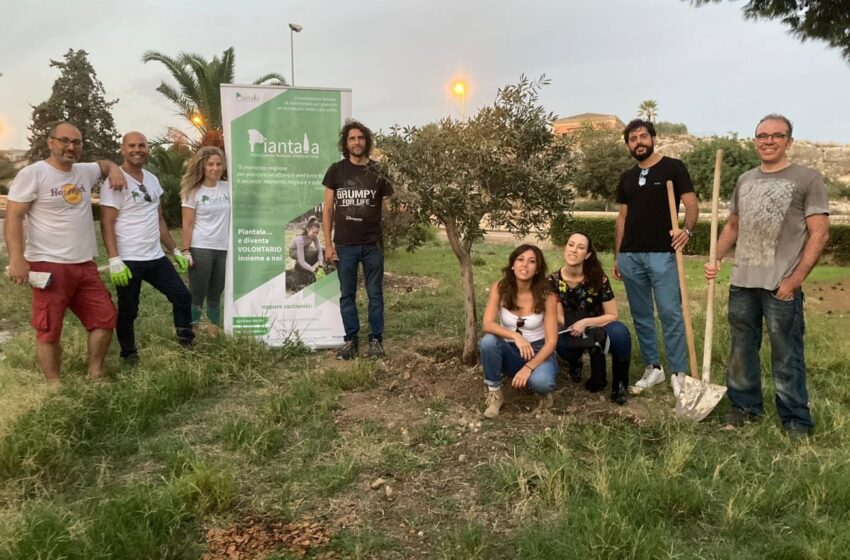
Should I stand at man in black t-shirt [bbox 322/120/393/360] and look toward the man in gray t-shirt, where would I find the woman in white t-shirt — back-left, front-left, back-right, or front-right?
back-right

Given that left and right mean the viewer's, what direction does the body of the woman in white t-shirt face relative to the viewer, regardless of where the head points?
facing the viewer and to the right of the viewer

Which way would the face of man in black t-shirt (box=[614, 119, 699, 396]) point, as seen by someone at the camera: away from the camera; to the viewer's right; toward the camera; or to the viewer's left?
toward the camera

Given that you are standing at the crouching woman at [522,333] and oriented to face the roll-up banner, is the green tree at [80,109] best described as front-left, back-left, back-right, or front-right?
front-right

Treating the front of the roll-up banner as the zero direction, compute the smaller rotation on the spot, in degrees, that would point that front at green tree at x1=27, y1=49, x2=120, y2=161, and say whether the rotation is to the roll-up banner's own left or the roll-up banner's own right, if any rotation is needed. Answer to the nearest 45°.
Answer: approximately 180°

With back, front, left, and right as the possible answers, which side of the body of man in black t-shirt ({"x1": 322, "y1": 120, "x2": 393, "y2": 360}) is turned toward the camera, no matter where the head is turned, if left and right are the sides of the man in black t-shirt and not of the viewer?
front

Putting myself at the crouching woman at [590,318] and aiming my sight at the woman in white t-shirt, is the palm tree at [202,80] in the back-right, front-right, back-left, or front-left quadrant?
front-right

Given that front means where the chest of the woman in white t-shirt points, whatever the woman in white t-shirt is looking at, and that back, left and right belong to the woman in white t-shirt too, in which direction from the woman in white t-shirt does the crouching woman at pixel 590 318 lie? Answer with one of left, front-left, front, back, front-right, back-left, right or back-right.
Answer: front

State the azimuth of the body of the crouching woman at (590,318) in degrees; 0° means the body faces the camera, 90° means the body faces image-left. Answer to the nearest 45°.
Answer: approximately 45°

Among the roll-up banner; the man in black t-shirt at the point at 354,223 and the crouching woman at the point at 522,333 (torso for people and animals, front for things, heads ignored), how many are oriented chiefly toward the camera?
3

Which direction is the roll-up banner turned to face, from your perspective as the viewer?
facing the viewer

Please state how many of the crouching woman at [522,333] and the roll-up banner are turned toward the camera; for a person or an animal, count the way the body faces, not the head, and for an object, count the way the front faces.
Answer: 2
